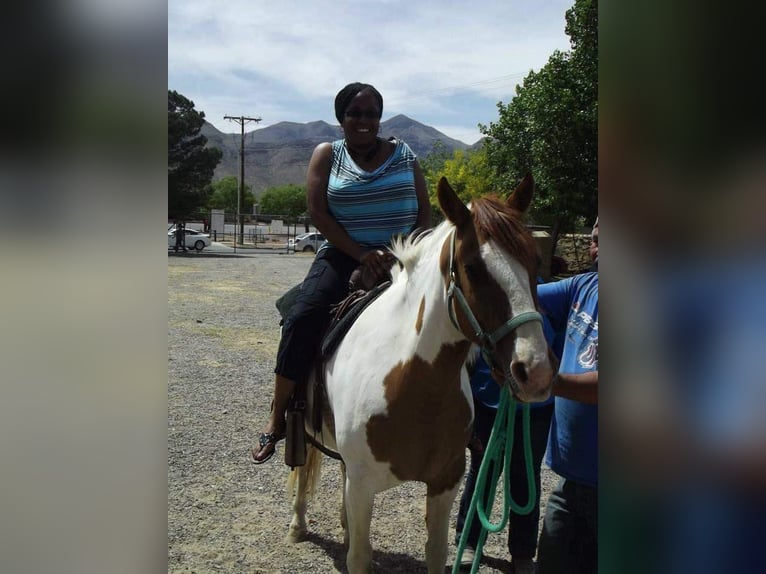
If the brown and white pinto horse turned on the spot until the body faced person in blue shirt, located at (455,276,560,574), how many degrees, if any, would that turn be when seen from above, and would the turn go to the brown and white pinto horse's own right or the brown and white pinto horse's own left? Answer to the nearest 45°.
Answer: approximately 90° to the brown and white pinto horse's own left

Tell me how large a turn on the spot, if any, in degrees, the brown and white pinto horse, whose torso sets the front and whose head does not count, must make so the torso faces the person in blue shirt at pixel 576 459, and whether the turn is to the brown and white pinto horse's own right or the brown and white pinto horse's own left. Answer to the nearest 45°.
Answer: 0° — it already faces them

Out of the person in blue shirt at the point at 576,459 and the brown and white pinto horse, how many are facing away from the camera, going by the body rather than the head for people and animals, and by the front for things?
0

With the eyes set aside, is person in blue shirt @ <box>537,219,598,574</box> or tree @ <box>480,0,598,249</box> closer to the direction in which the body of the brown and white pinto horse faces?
the person in blue shirt

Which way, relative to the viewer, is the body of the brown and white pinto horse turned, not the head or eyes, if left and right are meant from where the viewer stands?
facing the viewer and to the right of the viewer

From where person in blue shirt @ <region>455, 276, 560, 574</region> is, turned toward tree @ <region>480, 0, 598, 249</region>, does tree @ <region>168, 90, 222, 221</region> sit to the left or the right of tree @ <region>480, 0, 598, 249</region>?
left

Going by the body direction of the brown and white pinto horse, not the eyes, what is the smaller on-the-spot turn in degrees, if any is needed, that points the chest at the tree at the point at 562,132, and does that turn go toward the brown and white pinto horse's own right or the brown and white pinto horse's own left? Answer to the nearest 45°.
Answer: approximately 135° to the brown and white pinto horse's own left

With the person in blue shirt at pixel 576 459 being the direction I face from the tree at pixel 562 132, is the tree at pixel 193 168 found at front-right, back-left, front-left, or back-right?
back-right

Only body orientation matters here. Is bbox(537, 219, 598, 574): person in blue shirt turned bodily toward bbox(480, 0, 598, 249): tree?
no
